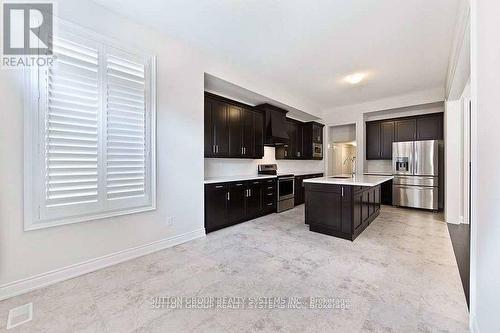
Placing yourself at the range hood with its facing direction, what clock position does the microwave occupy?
The microwave is roughly at 9 o'clock from the range hood.

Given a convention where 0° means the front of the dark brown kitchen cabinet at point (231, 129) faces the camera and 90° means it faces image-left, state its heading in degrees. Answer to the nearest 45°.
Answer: approximately 315°

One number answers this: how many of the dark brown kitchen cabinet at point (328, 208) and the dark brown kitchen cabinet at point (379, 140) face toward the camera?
2

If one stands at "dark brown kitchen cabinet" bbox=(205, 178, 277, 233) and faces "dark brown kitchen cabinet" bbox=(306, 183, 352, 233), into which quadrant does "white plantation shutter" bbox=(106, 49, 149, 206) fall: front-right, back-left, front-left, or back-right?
back-right

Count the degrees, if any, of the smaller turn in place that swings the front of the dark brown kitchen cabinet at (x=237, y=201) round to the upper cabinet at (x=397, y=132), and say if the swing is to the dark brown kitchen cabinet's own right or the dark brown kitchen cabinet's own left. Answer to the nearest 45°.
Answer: approximately 45° to the dark brown kitchen cabinet's own left

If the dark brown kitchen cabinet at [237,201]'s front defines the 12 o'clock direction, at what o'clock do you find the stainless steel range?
The stainless steel range is roughly at 9 o'clock from the dark brown kitchen cabinet.

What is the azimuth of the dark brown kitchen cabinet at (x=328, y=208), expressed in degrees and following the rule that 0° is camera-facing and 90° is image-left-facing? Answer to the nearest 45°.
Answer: approximately 0°

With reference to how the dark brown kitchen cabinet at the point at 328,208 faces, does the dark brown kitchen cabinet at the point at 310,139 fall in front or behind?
behind

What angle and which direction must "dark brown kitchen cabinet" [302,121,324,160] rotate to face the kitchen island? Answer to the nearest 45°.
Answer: approximately 45° to its right

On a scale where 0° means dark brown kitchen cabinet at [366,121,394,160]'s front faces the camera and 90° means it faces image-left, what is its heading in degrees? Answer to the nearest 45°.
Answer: approximately 0°

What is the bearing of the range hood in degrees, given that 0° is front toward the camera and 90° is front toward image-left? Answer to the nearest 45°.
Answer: approximately 315°

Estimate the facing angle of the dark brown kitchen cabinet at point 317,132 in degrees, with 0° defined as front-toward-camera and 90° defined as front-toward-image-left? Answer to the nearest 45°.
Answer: approximately 315°

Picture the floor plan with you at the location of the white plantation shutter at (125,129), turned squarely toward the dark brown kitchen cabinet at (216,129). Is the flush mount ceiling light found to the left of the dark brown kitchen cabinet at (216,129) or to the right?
right

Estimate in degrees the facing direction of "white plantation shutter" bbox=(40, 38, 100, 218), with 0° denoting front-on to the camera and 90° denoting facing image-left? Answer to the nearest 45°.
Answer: approximately 315°

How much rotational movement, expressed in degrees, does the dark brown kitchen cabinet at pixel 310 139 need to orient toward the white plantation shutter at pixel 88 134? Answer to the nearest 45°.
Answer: approximately 90° to its right
